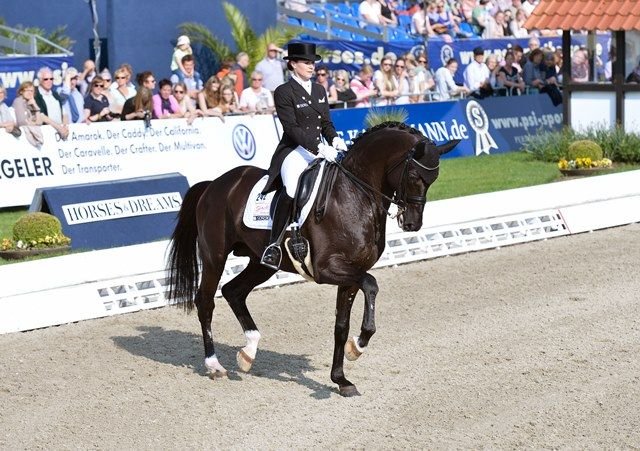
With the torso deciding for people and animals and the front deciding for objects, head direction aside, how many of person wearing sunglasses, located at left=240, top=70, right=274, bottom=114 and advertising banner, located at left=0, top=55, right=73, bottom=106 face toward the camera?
2

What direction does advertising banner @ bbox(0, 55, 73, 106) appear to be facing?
toward the camera

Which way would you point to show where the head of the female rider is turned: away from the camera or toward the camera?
toward the camera

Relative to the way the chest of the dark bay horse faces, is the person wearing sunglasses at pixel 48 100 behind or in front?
behind

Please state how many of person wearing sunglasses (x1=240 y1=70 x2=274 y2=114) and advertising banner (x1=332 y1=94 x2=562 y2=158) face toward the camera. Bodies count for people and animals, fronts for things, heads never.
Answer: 2

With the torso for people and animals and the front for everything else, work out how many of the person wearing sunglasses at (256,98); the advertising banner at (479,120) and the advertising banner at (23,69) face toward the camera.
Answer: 3

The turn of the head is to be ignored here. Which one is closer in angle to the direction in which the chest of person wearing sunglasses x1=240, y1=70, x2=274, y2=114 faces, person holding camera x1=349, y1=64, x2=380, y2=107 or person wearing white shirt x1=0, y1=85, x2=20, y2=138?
the person wearing white shirt

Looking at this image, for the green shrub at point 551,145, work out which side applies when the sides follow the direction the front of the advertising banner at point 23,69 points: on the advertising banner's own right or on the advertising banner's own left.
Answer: on the advertising banner's own left

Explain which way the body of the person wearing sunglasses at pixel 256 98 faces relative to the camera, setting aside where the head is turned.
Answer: toward the camera

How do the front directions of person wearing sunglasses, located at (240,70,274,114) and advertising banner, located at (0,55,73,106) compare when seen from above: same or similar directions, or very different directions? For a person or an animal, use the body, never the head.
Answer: same or similar directions

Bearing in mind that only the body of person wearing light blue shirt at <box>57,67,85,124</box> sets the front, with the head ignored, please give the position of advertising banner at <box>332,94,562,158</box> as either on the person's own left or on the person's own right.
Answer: on the person's own left

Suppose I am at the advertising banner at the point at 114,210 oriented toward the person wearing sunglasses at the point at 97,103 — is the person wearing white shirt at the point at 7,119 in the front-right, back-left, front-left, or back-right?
front-left

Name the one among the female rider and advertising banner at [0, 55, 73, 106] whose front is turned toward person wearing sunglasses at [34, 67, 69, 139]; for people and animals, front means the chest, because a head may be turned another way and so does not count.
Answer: the advertising banner

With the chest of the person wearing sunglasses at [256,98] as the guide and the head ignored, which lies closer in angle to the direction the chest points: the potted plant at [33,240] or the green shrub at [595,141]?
the potted plant
